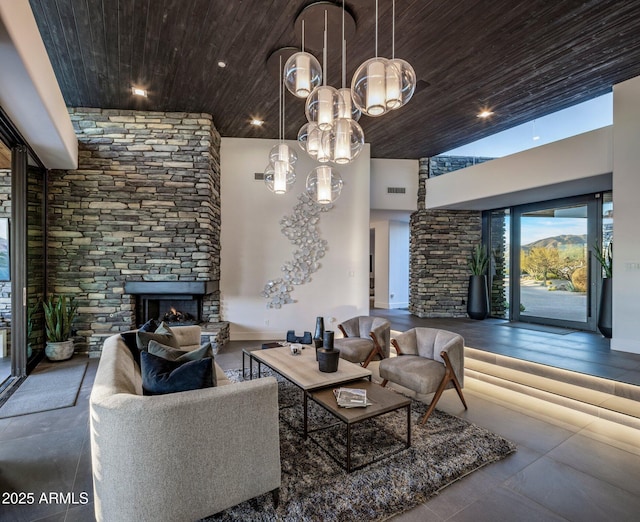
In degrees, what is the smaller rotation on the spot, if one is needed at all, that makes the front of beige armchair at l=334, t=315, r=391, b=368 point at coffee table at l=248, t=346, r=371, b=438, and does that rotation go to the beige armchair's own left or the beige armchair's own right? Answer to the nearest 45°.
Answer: approximately 45° to the beige armchair's own left

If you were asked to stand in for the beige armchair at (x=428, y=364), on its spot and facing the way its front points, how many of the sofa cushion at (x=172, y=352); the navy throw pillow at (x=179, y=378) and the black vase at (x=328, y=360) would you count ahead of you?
3

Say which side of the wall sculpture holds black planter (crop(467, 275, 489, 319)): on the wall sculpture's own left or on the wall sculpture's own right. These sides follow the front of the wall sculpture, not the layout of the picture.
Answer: on the wall sculpture's own left

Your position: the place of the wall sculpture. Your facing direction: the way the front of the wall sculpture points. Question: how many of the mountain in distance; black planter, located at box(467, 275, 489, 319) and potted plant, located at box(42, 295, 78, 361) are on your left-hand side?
2

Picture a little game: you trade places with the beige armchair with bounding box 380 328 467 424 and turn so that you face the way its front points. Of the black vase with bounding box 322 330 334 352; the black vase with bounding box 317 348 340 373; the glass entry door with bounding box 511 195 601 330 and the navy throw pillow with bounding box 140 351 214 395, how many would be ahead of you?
3

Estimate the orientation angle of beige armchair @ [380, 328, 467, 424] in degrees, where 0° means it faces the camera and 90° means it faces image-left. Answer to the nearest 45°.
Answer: approximately 45°

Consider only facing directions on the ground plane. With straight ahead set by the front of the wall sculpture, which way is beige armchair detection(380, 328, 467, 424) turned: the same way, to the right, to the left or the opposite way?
to the right

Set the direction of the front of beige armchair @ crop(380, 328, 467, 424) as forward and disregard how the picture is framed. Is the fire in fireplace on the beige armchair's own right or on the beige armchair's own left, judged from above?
on the beige armchair's own right

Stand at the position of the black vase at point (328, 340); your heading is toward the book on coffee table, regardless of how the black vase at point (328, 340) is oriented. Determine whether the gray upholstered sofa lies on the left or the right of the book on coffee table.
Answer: right

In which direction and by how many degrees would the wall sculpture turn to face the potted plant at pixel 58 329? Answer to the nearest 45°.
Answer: approximately 90° to its right

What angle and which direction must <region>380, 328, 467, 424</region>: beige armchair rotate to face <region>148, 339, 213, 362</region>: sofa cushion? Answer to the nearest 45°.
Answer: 0° — it already faces it

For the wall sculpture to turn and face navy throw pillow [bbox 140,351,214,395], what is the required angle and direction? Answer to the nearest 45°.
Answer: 0° — it already faces it

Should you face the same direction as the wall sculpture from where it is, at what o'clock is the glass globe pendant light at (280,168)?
The glass globe pendant light is roughly at 12 o'clock from the wall sculpture.
